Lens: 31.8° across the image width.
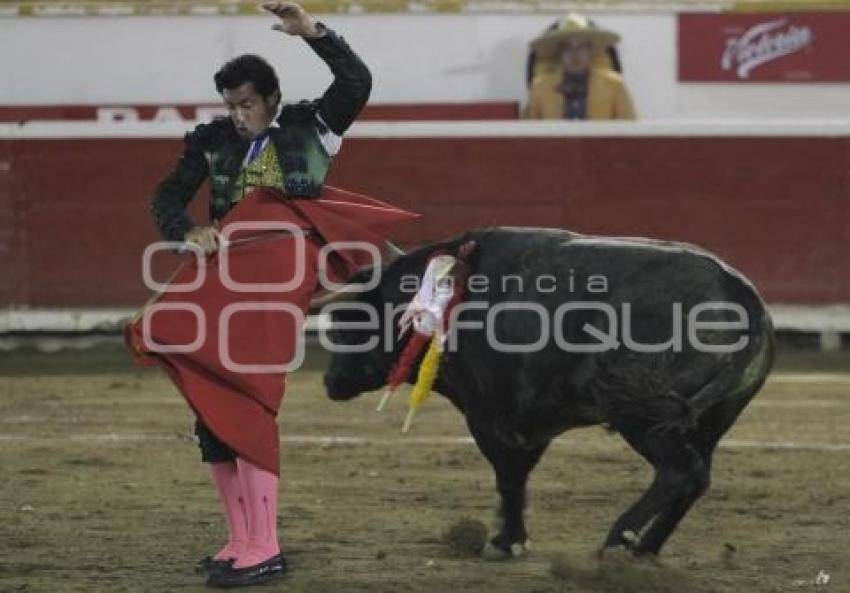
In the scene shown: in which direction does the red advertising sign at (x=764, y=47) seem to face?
toward the camera

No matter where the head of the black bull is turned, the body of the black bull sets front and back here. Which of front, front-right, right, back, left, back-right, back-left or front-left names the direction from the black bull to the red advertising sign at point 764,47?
right

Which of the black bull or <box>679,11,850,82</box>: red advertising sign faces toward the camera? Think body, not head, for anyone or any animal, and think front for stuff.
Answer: the red advertising sign

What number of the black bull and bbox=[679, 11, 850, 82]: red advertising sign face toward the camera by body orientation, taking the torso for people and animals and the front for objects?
1

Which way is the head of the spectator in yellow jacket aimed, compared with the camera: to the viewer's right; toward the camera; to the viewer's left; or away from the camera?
toward the camera

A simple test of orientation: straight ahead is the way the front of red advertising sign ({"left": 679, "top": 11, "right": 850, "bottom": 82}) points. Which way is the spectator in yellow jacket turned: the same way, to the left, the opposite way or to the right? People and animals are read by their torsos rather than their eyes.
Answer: the same way

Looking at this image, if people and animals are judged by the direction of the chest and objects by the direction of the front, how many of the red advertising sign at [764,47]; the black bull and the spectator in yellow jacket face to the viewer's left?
1

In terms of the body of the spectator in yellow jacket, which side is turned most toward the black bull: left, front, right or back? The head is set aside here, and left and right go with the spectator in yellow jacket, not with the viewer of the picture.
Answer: front

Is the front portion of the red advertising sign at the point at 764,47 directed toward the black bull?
yes

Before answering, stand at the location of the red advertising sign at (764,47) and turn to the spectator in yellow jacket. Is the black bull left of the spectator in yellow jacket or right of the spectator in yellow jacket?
left

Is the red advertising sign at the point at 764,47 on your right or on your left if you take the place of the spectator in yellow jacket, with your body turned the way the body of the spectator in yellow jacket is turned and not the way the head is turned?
on your left

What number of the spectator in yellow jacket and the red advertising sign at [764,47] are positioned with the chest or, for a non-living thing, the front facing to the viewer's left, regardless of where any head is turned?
0

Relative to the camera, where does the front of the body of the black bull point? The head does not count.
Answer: to the viewer's left

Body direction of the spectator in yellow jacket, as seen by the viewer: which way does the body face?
toward the camera

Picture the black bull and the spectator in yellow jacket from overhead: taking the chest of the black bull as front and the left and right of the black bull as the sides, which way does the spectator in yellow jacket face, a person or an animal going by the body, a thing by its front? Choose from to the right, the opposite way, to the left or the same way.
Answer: to the left

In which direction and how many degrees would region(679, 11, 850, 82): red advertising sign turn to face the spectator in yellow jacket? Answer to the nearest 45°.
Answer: approximately 45° to its right
